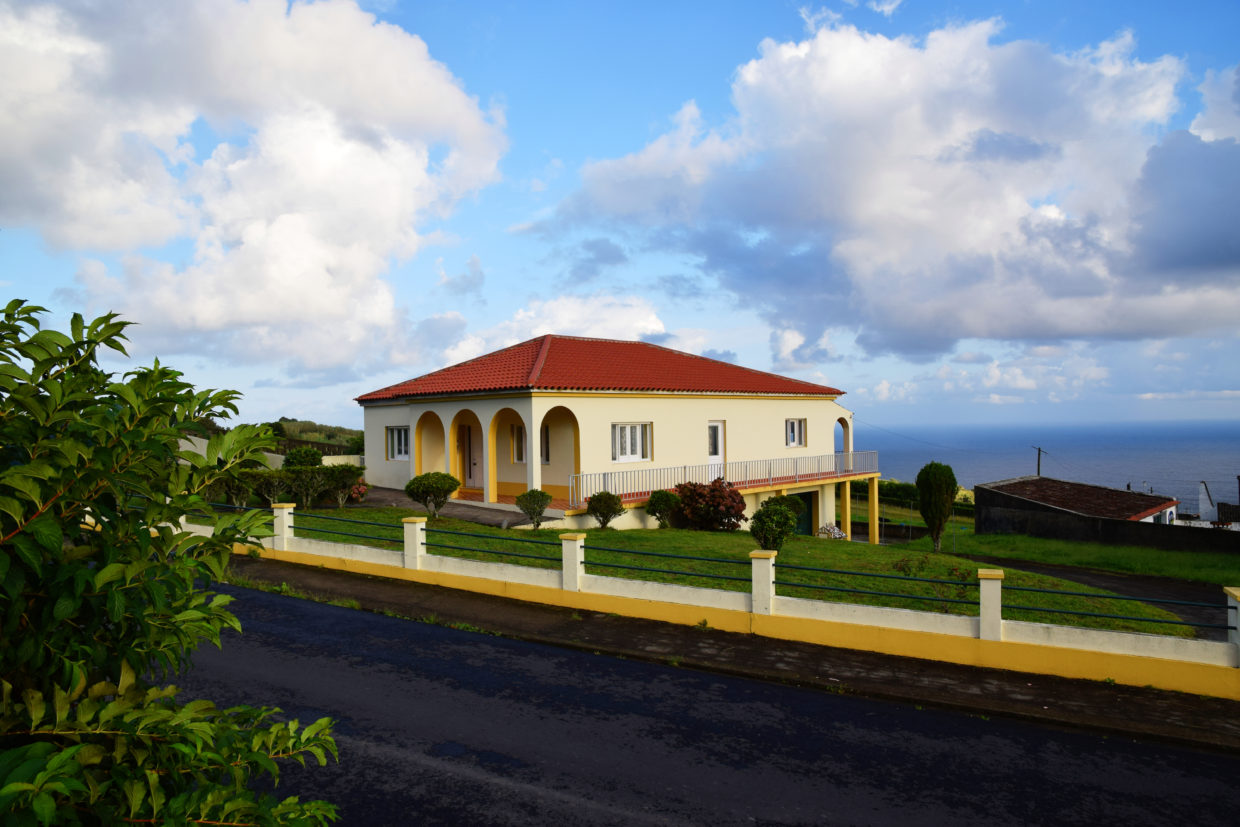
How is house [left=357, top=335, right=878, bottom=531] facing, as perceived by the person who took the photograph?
facing the viewer and to the left of the viewer

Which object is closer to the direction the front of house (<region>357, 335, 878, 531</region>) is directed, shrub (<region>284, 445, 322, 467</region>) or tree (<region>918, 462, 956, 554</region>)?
the shrub

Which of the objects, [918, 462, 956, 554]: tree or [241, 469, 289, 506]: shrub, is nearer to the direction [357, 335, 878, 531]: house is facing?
the shrub

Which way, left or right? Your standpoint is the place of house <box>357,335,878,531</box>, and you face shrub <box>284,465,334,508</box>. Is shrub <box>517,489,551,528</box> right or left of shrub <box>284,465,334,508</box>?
left

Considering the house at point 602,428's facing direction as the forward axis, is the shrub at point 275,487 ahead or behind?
ahead

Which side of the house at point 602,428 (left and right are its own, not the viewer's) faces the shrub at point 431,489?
front

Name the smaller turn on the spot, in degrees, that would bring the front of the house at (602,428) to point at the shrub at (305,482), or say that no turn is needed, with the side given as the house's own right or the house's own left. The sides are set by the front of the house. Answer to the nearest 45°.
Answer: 0° — it already faces it

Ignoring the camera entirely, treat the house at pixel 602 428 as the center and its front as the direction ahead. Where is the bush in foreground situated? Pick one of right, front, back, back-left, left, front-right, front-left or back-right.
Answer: front-left

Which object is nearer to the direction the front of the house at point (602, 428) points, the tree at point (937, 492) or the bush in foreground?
the bush in foreground
